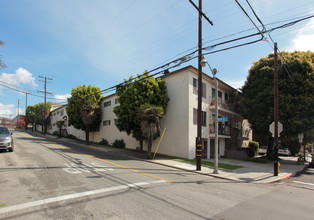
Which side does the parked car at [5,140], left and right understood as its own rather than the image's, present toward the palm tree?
left

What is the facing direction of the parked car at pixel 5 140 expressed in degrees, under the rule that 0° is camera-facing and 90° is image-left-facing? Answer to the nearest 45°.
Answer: approximately 0°
